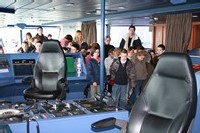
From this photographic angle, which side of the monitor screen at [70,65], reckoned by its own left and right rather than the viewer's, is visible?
front

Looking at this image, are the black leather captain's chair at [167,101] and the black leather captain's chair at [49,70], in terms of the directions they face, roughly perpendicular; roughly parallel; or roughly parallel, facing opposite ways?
roughly parallel

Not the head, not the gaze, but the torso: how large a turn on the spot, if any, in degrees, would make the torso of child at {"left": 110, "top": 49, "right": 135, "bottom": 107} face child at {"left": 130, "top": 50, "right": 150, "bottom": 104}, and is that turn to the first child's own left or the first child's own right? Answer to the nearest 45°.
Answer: approximately 135° to the first child's own left

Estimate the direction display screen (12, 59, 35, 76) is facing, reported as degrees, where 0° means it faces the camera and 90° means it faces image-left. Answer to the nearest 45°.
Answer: approximately 0°

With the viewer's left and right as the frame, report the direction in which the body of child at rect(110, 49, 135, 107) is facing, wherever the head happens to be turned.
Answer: facing the viewer

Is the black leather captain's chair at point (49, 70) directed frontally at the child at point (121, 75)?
no

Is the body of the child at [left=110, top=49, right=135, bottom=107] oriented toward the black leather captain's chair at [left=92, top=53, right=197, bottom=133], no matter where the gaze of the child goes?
yes

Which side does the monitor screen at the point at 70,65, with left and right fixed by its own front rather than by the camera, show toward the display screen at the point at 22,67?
right

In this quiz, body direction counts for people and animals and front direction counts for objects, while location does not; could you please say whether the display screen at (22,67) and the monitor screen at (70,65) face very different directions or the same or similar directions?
same or similar directions

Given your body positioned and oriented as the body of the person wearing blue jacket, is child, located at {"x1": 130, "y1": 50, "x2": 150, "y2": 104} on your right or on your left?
on your left

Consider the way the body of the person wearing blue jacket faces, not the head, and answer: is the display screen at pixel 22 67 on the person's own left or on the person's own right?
on the person's own right

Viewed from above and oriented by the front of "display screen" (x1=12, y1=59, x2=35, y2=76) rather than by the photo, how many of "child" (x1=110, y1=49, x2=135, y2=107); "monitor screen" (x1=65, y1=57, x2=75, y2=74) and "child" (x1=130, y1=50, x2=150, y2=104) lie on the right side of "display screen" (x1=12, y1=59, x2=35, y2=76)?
0
